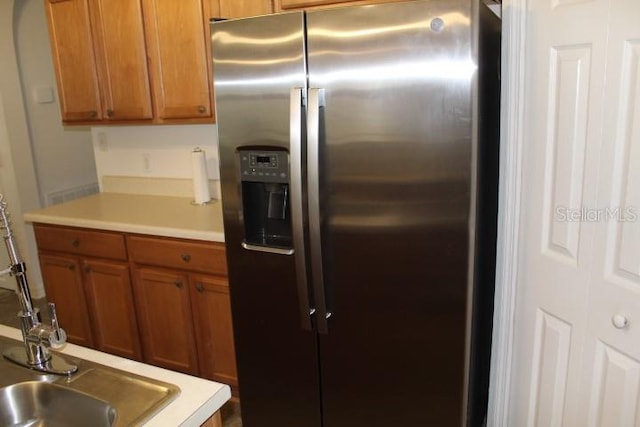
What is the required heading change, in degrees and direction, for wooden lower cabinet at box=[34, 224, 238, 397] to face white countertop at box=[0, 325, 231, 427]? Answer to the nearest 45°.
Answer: approximately 45° to its left

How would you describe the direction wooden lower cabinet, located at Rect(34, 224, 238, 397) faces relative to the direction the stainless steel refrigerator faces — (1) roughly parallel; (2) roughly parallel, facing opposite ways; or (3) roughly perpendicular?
roughly parallel

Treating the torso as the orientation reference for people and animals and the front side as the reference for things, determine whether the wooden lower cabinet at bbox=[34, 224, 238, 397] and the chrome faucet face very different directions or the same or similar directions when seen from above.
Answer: same or similar directions

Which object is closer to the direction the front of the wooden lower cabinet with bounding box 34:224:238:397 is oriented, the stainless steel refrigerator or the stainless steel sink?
the stainless steel sink

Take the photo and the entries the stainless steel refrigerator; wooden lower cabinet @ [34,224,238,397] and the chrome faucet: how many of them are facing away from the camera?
0

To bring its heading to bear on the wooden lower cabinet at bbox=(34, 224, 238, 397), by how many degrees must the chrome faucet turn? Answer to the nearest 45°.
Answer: approximately 135° to its right

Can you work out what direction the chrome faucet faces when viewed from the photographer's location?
facing the viewer and to the left of the viewer

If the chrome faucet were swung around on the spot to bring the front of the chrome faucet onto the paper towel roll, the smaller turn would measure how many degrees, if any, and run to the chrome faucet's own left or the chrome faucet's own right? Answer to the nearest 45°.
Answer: approximately 180°

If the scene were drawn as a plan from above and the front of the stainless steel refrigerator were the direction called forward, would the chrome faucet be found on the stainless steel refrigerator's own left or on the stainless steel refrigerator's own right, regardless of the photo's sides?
on the stainless steel refrigerator's own right

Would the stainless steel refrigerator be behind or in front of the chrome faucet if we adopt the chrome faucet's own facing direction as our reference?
behind

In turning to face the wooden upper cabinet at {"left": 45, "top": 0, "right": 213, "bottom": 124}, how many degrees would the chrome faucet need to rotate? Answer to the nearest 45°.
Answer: approximately 135° to its right

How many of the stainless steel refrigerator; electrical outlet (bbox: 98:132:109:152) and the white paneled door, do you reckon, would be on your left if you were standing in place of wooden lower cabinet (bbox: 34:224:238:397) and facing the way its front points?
2

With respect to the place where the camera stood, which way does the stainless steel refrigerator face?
facing the viewer

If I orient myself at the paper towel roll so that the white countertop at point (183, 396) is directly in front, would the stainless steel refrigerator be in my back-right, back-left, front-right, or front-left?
front-left

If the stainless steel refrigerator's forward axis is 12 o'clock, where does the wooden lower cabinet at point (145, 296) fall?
The wooden lower cabinet is roughly at 4 o'clock from the stainless steel refrigerator.

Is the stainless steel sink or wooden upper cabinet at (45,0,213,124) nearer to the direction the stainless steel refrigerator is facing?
the stainless steel sink
